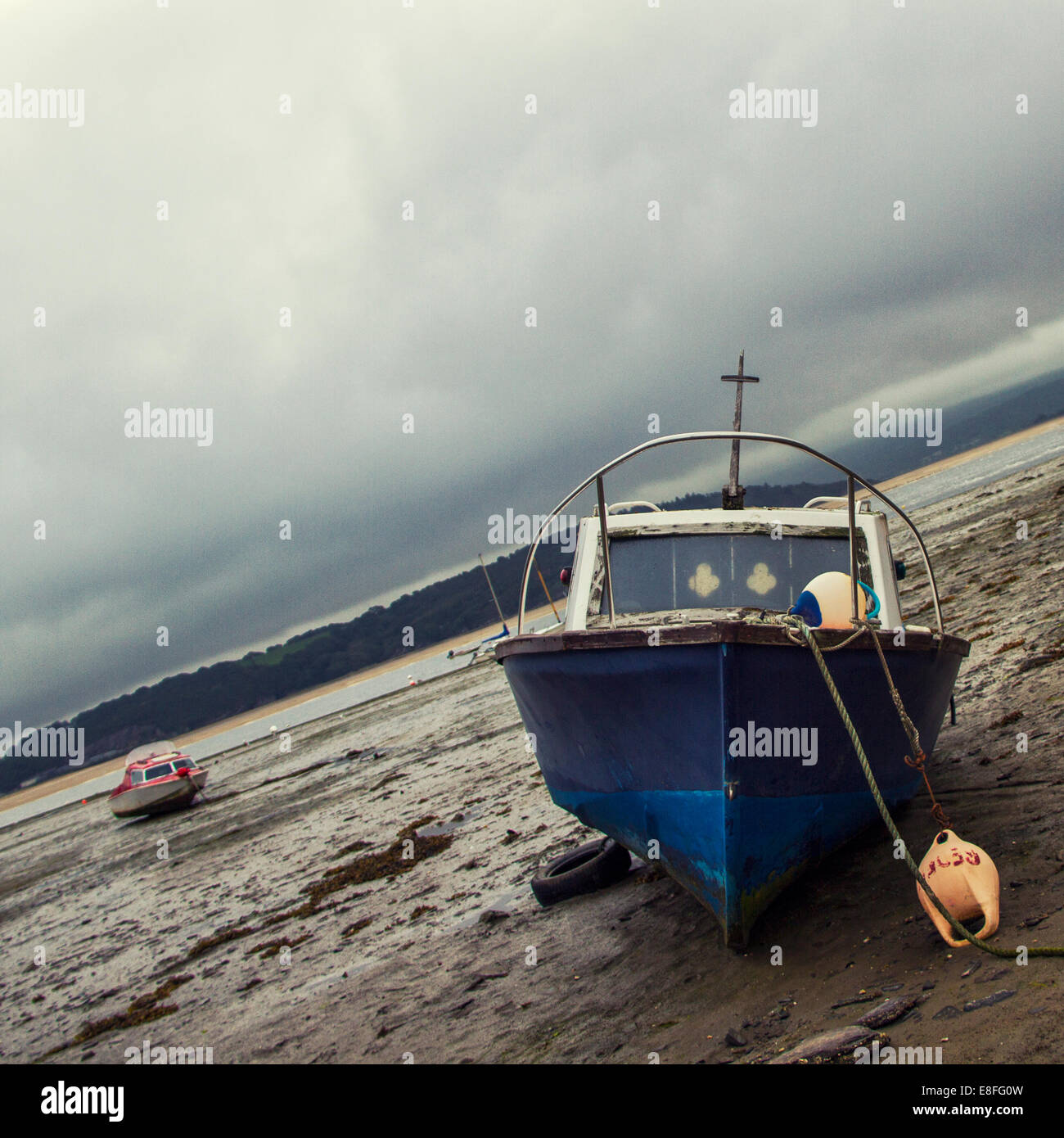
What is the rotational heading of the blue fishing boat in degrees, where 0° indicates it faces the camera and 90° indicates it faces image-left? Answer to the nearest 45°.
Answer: approximately 0°
